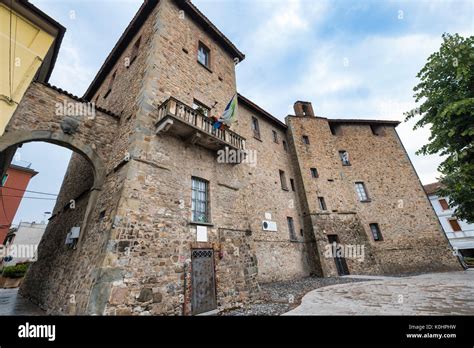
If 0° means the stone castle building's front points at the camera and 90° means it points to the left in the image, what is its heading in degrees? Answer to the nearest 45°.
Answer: approximately 315°
